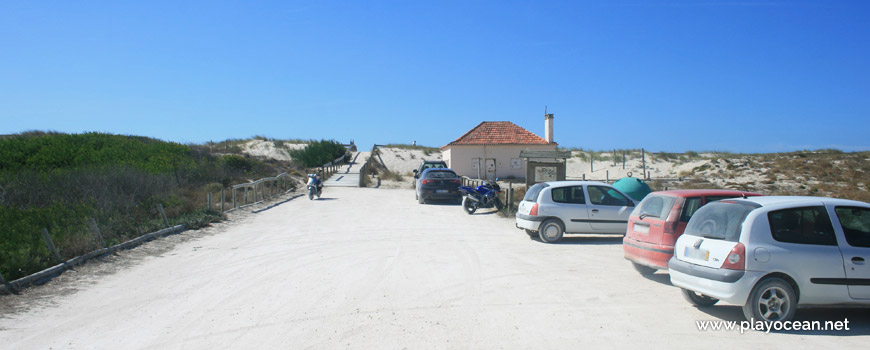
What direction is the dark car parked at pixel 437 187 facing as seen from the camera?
away from the camera

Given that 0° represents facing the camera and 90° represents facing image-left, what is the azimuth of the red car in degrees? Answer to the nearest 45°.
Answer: approximately 225°

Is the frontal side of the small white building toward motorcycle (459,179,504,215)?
yes

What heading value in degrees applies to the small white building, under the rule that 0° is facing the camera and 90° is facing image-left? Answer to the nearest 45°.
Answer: approximately 0°

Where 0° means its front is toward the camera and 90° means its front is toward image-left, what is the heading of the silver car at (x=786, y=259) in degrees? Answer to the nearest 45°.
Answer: approximately 225°

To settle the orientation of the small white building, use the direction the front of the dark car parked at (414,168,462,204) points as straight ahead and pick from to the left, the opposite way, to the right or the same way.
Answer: the opposite way

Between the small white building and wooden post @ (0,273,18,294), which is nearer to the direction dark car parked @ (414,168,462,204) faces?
the small white building

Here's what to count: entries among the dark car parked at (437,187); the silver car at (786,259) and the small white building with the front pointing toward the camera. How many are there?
1

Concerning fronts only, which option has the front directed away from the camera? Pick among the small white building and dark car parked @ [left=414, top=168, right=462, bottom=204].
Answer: the dark car parked

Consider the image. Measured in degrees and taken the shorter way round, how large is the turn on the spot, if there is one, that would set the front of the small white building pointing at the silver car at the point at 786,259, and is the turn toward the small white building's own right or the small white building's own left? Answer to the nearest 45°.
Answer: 0° — it already faces it

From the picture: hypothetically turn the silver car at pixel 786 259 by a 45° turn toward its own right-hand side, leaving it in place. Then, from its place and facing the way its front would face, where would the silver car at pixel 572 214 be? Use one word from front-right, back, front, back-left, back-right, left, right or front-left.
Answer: back-left
